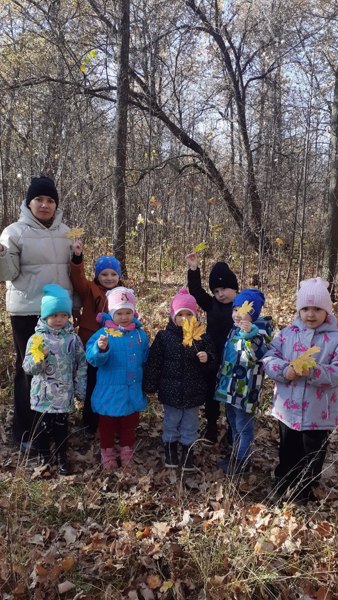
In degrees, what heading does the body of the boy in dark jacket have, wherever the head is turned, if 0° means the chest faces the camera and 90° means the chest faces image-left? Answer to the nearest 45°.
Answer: approximately 0°

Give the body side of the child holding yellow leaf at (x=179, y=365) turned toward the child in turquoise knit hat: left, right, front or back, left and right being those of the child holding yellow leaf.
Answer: right

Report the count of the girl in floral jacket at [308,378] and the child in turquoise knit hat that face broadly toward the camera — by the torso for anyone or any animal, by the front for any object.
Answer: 2

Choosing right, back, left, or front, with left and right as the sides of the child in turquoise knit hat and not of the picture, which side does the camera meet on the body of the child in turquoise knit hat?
front

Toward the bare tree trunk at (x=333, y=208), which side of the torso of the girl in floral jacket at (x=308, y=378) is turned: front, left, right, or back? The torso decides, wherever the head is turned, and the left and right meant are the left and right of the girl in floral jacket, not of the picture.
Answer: back

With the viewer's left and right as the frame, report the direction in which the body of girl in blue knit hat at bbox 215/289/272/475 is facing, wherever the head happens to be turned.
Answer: facing the viewer and to the left of the viewer

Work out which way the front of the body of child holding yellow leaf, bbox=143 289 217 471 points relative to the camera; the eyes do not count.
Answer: toward the camera

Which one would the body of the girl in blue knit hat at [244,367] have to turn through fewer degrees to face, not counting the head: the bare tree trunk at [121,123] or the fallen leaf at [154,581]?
the fallen leaf
